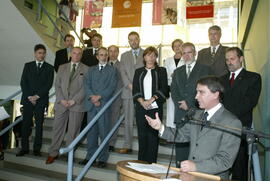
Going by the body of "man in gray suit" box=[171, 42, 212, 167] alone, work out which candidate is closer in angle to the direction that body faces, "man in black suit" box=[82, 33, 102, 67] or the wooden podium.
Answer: the wooden podium

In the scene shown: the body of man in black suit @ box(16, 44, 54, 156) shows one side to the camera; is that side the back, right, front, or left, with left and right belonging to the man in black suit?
front

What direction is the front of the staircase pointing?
toward the camera

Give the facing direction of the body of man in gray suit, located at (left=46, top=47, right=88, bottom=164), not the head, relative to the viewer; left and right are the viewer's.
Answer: facing the viewer

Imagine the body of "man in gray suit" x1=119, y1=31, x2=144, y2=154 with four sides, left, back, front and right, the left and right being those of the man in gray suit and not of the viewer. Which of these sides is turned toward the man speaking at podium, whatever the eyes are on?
front

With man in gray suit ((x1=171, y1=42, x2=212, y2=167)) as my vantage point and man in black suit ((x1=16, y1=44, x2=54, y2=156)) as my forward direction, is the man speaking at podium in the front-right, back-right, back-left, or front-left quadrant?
back-left

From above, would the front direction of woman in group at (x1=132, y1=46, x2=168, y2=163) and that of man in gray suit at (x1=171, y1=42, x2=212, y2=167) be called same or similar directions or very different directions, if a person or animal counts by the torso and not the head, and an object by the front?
same or similar directions

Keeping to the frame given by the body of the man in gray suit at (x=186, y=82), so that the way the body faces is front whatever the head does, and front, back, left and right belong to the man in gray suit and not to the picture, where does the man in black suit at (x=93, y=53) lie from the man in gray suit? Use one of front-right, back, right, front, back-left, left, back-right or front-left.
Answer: back-right

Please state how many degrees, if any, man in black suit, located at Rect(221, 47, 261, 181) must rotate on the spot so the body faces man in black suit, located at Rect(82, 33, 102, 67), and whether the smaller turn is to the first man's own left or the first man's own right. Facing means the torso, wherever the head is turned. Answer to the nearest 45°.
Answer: approximately 90° to the first man's own right

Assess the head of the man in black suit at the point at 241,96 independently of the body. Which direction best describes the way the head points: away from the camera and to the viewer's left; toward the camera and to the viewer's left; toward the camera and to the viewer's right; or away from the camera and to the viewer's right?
toward the camera and to the viewer's left

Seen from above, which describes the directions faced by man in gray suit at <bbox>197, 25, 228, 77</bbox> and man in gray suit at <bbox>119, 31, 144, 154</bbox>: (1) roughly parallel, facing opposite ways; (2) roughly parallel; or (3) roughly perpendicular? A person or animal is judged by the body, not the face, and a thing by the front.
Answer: roughly parallel
